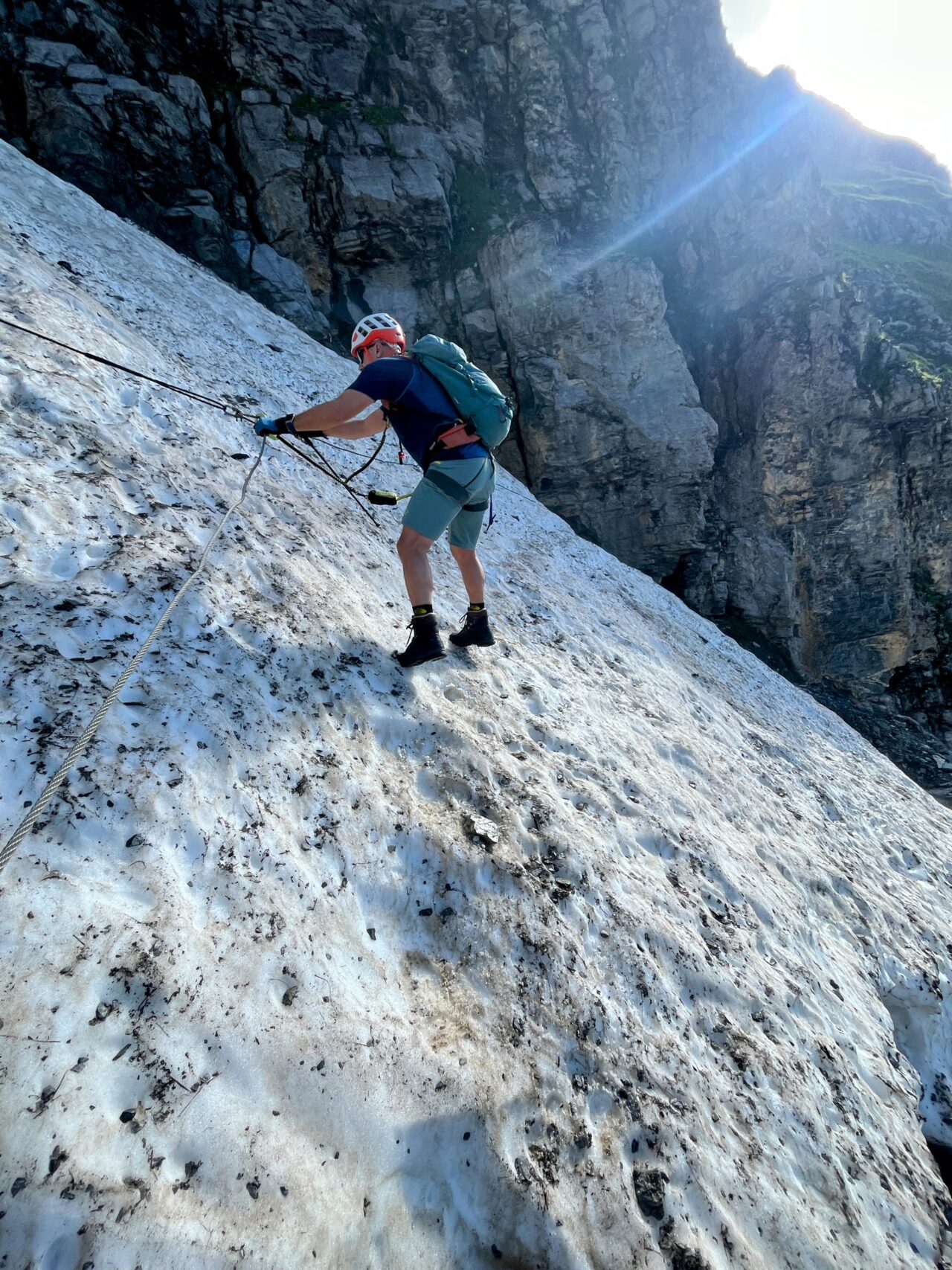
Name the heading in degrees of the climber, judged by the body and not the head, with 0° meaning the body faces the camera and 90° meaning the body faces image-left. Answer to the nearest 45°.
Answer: approximately 90°

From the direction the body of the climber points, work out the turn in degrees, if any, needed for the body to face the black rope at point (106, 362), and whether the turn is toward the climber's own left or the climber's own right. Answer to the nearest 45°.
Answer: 0° — they already face it
